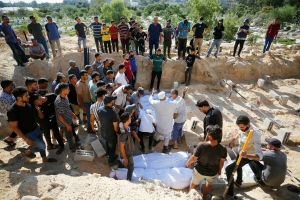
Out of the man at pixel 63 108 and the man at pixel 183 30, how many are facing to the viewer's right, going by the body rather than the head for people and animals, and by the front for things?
1

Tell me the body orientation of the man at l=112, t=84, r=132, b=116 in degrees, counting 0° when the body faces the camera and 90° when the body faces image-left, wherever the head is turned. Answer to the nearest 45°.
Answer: approximately 270°

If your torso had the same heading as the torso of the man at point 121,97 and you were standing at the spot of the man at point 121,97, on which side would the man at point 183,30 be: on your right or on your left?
on your left

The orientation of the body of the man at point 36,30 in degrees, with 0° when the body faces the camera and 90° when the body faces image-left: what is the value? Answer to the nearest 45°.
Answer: approximately 0°

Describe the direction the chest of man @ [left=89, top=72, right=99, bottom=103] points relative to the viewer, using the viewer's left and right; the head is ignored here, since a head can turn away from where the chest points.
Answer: facing to the right of the viewer
